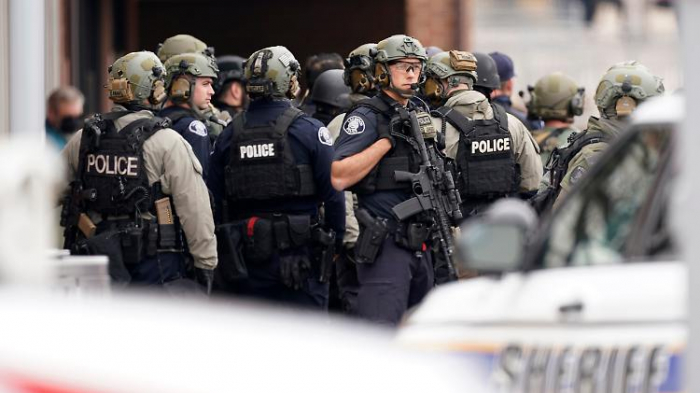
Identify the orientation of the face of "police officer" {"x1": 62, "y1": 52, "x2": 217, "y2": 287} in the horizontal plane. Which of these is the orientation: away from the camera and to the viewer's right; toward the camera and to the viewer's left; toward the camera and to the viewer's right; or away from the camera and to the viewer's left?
away from the camera and to the viewer's right

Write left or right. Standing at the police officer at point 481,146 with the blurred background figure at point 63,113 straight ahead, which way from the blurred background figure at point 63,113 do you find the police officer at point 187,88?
left

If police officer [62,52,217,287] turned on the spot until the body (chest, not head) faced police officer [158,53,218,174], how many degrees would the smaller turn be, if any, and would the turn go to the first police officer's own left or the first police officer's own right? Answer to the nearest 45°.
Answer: approximately 45° to the first police officer's own left

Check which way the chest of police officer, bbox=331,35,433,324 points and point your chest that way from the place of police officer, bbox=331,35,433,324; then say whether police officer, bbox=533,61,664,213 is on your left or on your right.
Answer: on your left

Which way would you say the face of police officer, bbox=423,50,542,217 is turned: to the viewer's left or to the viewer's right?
to the viewer's left

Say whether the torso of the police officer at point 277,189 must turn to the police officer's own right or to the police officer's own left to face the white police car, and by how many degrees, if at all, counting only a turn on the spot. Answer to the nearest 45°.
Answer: approximately 135° to the police officer's own right
